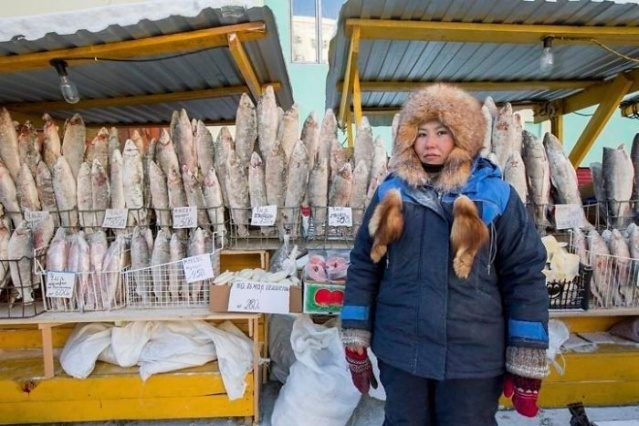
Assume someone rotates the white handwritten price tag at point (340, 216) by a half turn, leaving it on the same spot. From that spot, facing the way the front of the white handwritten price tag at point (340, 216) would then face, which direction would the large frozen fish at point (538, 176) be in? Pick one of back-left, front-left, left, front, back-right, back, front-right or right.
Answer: right

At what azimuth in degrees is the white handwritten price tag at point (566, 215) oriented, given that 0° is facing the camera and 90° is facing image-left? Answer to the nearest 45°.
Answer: approximately 0°

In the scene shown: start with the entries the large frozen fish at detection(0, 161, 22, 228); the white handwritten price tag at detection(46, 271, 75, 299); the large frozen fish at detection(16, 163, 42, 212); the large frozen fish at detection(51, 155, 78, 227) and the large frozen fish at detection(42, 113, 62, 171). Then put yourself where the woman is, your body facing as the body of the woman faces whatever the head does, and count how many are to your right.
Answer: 5
